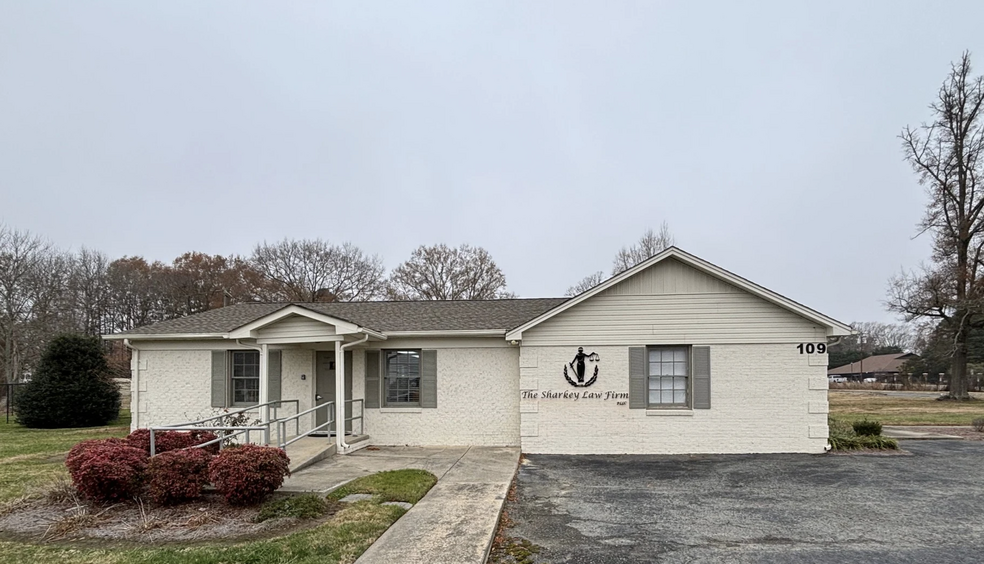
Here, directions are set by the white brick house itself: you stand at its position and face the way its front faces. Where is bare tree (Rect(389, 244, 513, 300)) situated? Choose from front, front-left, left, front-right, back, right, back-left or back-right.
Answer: back

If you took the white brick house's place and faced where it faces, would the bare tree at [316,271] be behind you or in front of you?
behind

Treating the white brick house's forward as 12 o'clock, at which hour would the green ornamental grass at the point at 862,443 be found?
The green ornamental grass is roughly at 9 o'clock from the white brick house.

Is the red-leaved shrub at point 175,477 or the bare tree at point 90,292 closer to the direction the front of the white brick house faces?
the red-leaved shrub

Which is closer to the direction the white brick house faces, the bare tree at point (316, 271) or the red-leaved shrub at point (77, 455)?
the red-leaved shrub

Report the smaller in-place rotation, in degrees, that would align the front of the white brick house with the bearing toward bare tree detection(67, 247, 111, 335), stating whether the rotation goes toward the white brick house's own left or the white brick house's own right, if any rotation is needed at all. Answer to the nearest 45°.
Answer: approximately 135° to the white brick house's own right

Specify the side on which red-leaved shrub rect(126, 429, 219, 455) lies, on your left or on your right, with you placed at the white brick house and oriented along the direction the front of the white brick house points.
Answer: on your right

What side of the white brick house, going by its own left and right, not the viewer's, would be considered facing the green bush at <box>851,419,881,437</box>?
left

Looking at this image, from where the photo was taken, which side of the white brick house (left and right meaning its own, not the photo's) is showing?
front
